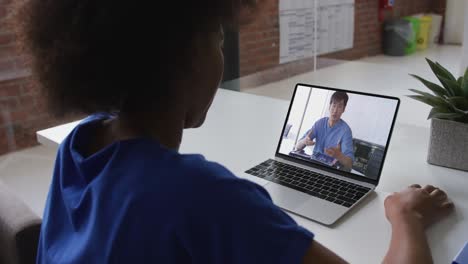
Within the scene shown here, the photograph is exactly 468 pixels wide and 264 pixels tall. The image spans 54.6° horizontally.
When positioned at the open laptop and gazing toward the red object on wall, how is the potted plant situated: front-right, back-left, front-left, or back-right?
front-right

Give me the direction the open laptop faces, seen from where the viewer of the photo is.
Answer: facing the viewer and to the left of the viewer

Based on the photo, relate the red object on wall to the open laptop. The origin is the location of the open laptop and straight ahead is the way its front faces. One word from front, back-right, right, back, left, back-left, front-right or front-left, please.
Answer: back-right
